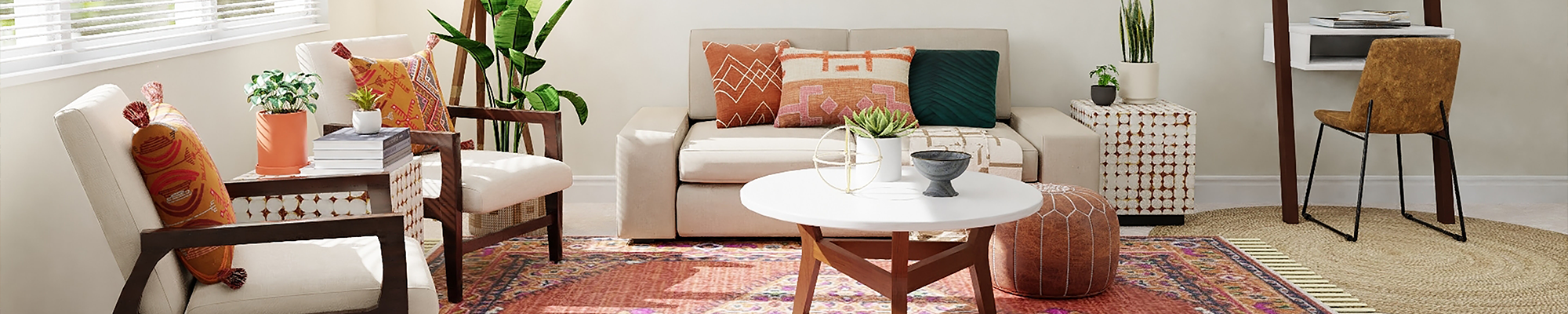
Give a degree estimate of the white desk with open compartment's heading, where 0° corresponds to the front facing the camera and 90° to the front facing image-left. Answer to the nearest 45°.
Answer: approximately 0°

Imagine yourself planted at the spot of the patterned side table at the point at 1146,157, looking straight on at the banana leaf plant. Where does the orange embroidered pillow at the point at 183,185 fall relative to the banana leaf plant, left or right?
left

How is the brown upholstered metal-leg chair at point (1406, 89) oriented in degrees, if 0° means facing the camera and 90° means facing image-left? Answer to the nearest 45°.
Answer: approximately 135°

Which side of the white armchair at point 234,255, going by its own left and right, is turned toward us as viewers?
right

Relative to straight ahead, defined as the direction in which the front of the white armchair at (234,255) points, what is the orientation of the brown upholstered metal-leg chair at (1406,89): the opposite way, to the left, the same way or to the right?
to the left
